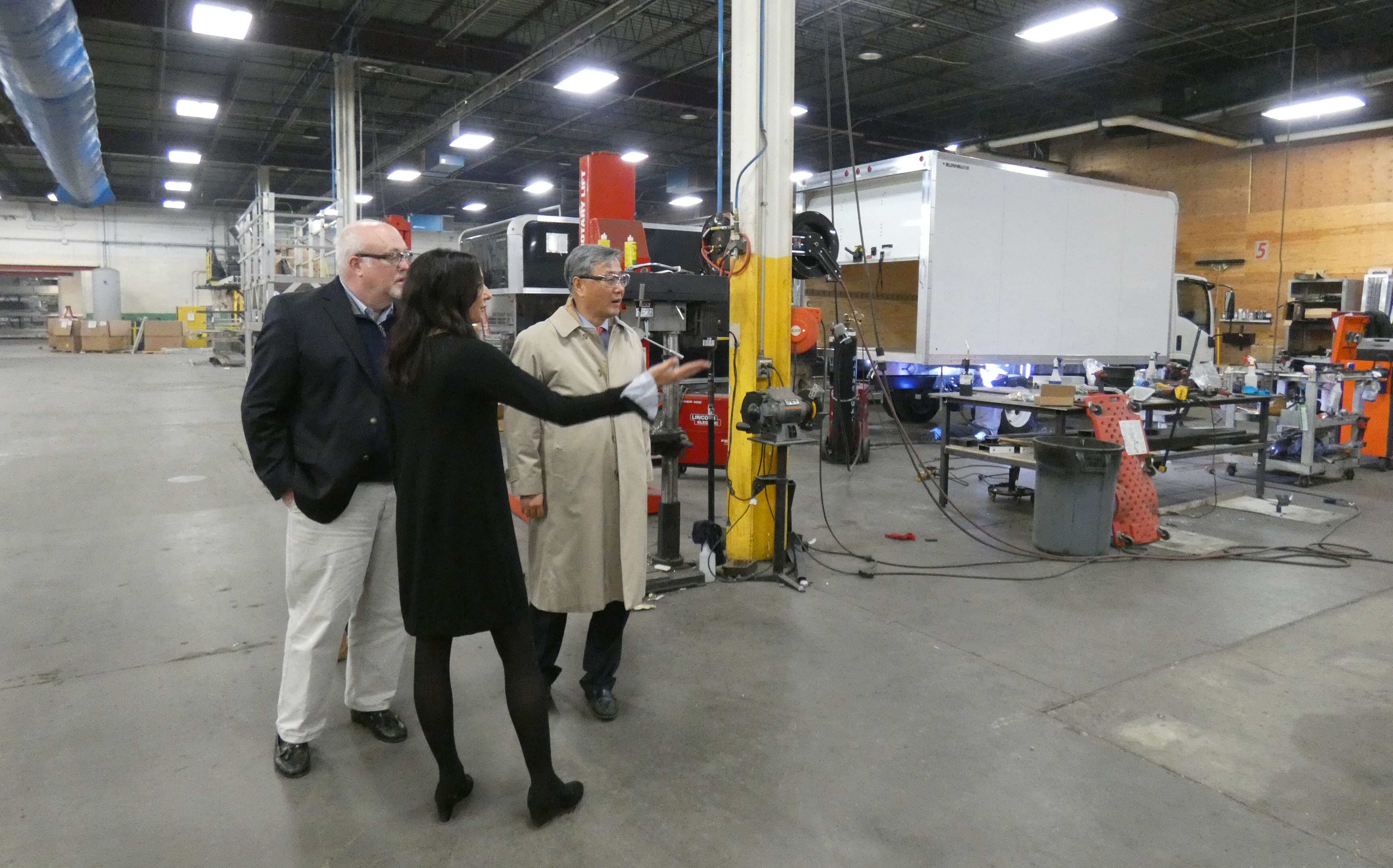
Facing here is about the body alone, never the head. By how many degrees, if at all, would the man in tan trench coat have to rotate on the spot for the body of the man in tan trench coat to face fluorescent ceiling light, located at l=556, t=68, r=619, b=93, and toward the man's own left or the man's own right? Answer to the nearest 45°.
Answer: approximately 135° to the man's own left

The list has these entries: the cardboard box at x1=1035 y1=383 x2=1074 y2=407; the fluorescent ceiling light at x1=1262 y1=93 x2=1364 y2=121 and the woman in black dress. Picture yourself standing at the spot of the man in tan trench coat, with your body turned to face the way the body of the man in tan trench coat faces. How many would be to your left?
2

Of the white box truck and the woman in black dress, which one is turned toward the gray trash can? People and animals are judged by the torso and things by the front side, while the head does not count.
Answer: the woman in black dress

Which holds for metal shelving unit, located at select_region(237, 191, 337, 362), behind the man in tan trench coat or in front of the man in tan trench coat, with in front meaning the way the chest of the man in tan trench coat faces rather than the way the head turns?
behind

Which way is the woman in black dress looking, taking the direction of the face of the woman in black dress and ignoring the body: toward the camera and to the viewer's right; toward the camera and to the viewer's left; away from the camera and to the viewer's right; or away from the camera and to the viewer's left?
away from the camera and to the viewer's right

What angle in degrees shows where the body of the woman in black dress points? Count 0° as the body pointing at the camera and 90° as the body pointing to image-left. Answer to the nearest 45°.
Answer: approximately 225°

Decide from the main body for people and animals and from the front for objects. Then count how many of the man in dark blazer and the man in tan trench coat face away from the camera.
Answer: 0

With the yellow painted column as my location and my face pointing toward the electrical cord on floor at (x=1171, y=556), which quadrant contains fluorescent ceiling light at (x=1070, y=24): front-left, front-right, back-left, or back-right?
front-left

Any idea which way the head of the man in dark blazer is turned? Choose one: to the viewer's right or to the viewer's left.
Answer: to the viewer's right

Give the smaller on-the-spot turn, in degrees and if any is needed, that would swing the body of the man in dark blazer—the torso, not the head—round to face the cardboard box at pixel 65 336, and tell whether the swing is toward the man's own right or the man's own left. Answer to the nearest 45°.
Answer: approximately 135° to the man's own left

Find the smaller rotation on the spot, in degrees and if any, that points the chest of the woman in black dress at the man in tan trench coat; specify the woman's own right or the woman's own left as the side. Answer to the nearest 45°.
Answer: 0° — they already face them

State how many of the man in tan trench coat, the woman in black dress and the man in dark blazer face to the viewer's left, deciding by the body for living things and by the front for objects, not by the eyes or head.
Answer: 0

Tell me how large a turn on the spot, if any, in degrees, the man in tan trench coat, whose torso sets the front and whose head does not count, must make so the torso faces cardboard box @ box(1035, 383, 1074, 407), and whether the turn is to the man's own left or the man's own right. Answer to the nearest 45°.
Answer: approximately 90° to the man's own left
